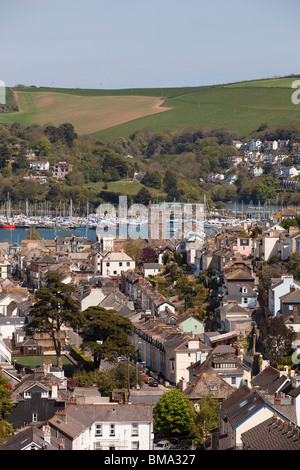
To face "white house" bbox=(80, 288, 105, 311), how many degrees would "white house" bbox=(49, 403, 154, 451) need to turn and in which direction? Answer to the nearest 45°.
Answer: approximately 180°

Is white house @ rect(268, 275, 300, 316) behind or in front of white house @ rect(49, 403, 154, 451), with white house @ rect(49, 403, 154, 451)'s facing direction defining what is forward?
behind

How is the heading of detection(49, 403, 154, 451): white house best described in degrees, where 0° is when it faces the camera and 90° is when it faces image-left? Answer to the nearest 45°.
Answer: approximately 0°

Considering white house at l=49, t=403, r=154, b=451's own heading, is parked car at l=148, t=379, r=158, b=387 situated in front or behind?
behind

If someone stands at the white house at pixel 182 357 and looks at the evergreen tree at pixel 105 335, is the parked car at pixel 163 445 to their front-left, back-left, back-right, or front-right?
back-left

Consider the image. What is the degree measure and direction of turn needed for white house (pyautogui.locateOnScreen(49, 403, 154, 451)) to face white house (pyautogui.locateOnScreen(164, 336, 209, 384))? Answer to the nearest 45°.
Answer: approximately 180°

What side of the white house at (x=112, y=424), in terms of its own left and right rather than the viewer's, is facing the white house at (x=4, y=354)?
back

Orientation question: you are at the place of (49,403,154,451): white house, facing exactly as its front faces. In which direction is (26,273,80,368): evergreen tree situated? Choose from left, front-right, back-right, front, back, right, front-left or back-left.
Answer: back

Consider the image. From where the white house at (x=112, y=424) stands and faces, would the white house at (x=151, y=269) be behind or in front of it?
behind

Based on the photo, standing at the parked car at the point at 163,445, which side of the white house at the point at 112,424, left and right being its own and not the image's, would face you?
left

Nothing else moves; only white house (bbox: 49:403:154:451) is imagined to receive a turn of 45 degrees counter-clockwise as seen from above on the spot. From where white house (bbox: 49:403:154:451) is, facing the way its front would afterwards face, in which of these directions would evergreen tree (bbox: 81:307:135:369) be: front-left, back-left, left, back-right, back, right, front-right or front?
back-left
